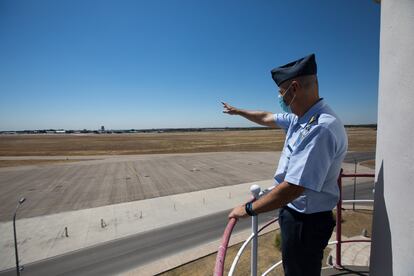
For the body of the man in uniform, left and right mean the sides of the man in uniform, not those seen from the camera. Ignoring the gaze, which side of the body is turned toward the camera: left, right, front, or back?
left

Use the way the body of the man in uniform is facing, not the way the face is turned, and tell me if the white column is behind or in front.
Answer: behind

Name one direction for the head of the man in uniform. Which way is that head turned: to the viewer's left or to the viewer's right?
to the viewer's left
